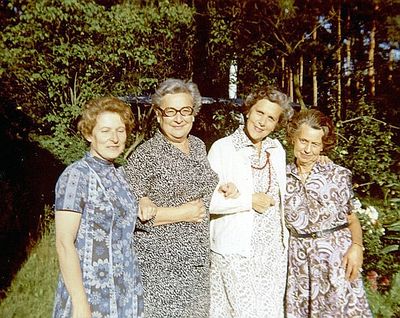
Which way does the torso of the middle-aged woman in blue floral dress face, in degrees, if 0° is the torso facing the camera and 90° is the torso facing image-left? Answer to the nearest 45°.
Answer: approximately 315°

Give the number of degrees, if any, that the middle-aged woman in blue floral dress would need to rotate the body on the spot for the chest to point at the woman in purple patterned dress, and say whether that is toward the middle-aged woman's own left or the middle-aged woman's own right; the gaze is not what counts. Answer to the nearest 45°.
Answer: approximately 45° to the middle-aged woman's own left

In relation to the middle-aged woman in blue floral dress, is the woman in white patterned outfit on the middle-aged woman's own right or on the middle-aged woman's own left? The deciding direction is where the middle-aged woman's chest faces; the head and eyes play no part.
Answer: on the middle-aged woman's own left

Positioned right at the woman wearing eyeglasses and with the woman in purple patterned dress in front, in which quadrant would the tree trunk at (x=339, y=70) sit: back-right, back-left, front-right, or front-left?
front-left

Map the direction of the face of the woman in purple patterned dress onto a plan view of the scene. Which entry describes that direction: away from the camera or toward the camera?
toward the camera

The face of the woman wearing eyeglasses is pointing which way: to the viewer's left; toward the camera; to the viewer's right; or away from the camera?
toward the camera

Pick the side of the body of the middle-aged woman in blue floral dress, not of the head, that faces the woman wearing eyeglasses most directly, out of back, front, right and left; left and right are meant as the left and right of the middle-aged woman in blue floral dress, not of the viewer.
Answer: left

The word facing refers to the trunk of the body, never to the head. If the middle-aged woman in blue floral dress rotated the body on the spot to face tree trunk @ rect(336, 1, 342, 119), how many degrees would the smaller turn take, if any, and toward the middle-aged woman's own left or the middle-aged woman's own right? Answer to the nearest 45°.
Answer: approximately 90° to the middle-aged woman's own left
